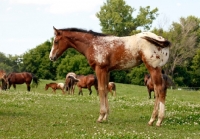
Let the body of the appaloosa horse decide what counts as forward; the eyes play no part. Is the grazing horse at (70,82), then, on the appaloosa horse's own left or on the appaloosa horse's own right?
on the appaloosa horse's own right

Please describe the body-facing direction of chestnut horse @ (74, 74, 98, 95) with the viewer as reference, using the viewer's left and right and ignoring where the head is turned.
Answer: facing to the left of the viewer

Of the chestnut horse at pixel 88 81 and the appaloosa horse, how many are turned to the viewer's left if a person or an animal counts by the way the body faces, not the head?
2

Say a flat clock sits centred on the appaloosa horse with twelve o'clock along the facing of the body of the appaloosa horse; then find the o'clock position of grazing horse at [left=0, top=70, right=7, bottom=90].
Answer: The grazing horse is roughly at 2 o'clock from the appaloosa horse.

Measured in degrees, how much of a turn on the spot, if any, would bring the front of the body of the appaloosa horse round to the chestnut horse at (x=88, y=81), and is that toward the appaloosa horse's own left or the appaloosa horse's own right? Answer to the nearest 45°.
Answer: approximately 90° to the appaloosa horse's own right

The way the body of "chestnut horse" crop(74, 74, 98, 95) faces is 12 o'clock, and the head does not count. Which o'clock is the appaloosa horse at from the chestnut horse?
The appaloosa horse is roughly at 9 o'clock from the chestnut horse.

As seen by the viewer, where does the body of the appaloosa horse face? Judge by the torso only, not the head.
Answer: to the viewer's left

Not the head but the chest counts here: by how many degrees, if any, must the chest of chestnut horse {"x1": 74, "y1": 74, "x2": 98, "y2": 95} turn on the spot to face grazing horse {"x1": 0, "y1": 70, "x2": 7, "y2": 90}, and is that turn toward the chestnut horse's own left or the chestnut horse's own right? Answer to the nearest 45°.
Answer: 0° — it already faces it
